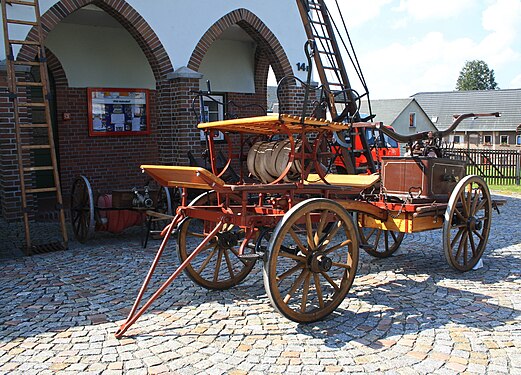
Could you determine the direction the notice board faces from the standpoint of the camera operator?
facing the viewer

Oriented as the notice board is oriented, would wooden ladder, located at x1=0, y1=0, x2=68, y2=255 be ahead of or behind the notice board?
ahead

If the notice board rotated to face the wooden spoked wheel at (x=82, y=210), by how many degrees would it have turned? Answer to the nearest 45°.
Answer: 0° — it already faces it
